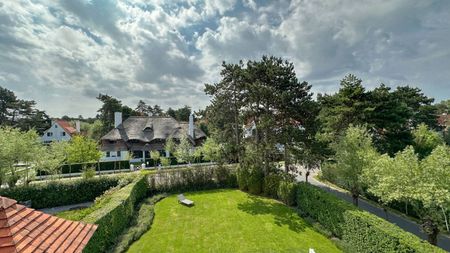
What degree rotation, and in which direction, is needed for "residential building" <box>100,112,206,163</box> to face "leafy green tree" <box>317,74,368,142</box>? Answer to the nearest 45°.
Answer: approximately 45° to its left

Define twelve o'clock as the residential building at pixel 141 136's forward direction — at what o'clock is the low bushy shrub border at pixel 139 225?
The low bushy shrub border is roughly at 12 o'clock from the residential building.

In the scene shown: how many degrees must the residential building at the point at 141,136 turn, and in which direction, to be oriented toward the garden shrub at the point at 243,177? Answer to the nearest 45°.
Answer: approximately 45° to its left

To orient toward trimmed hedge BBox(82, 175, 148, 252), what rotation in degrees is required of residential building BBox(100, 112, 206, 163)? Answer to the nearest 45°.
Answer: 0° — it already faces it

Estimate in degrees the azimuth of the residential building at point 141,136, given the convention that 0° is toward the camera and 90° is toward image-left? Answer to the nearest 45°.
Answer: approximately 0°

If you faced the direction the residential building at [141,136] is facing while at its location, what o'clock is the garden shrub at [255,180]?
The garden shrub is roughly at 11 o'clock from the residential building.

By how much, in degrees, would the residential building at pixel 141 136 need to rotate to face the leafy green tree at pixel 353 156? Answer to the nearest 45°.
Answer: approximately 45° to its left

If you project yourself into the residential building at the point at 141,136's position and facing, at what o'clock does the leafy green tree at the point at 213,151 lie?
The leafy green tree is roughly at 11 o'clock from the residential building.

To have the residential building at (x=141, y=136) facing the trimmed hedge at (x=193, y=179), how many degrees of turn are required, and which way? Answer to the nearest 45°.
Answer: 0° — it already faces it
